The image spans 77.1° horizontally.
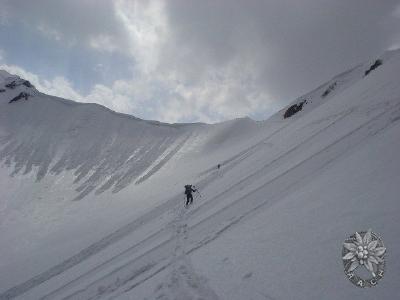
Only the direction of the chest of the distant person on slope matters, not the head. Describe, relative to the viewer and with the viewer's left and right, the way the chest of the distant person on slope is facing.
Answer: facing away from the viewer
